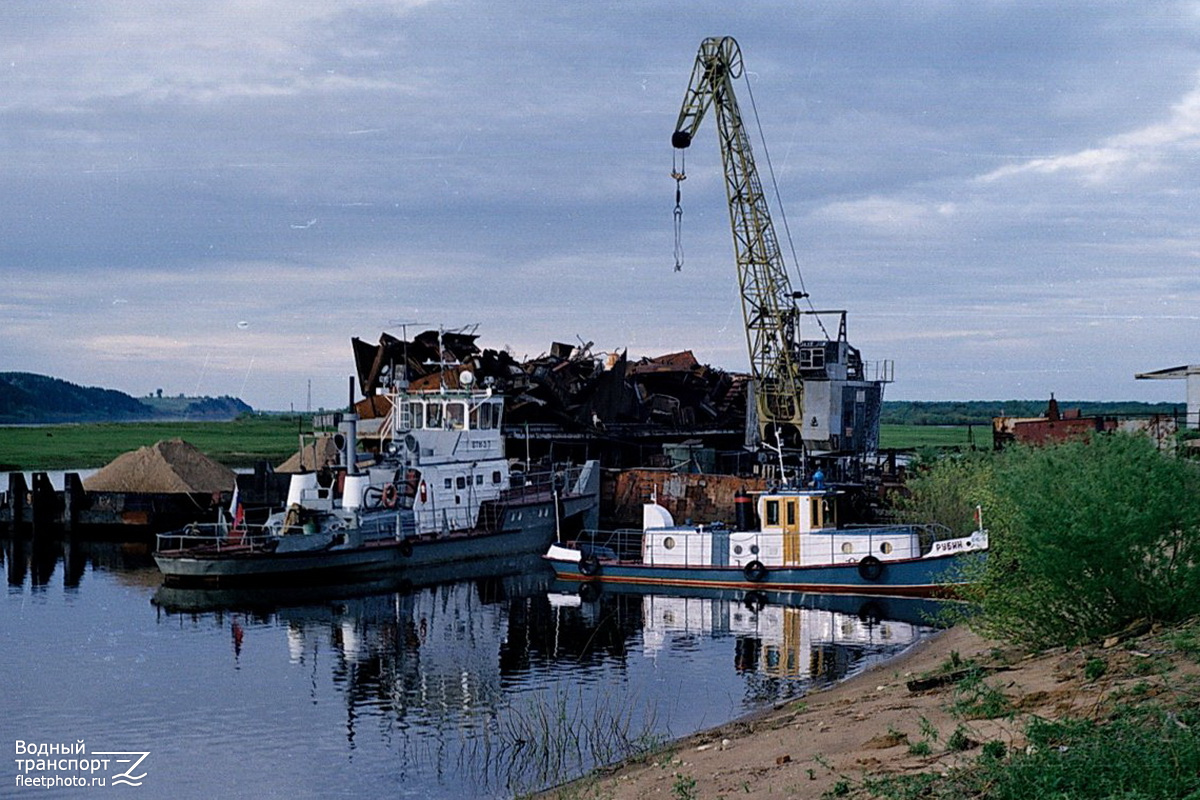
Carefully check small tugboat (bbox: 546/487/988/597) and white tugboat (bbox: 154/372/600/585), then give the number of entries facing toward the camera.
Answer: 0

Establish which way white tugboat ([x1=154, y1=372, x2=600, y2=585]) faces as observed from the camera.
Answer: facing away from the viewer and to the right of the viewer

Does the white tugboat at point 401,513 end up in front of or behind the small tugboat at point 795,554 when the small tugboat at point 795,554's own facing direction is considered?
behind

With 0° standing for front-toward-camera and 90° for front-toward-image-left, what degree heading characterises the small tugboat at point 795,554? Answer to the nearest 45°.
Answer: approximately 270°

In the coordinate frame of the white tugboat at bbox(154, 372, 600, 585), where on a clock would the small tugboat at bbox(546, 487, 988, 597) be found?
The small tugboat is roughly at 3 o'clock from the white tugboat.
